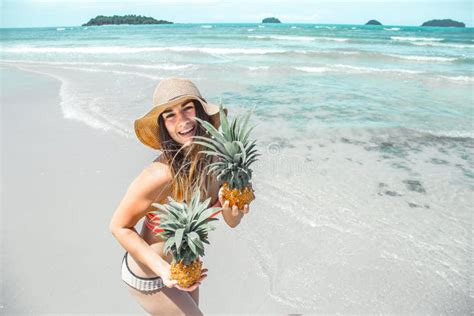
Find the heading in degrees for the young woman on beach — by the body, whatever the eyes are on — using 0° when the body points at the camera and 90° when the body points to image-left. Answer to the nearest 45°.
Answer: approximately 315°
